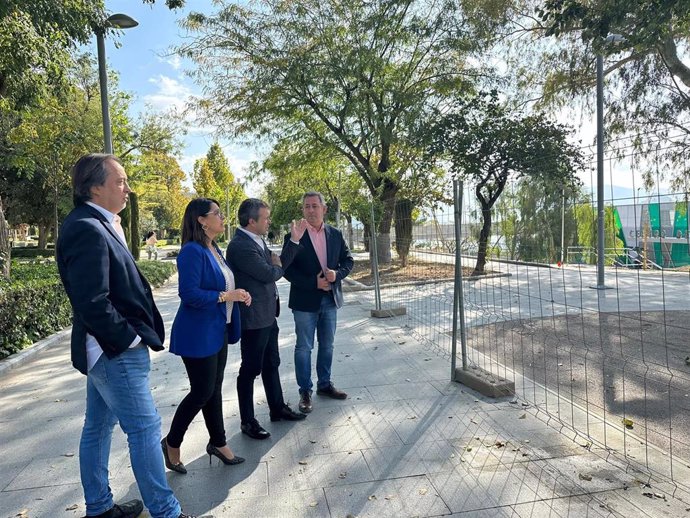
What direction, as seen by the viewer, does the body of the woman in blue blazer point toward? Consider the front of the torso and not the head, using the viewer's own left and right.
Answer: facing to the right of the viewer

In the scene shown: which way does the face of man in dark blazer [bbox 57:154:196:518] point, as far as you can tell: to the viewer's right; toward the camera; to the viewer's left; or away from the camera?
to the viewer's right

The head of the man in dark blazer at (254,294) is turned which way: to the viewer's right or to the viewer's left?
to the viewer's right

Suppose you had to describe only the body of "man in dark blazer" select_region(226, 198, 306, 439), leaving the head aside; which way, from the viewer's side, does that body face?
to the viewer's right

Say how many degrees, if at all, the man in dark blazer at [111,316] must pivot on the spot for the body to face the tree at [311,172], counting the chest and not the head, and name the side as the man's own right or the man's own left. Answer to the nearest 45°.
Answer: approximately 45° to the man's own left

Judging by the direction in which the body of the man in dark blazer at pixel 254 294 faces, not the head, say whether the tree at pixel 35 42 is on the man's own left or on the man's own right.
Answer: on the man's own left

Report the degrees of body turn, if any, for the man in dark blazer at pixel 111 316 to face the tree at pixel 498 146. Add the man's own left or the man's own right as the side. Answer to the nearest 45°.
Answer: approximately 45° to the man's own left

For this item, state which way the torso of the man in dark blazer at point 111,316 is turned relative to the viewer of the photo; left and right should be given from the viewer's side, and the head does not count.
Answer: facing to the right of the viewer

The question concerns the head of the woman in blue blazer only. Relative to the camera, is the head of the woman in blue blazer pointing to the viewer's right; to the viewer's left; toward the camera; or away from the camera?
to the viewer's right
